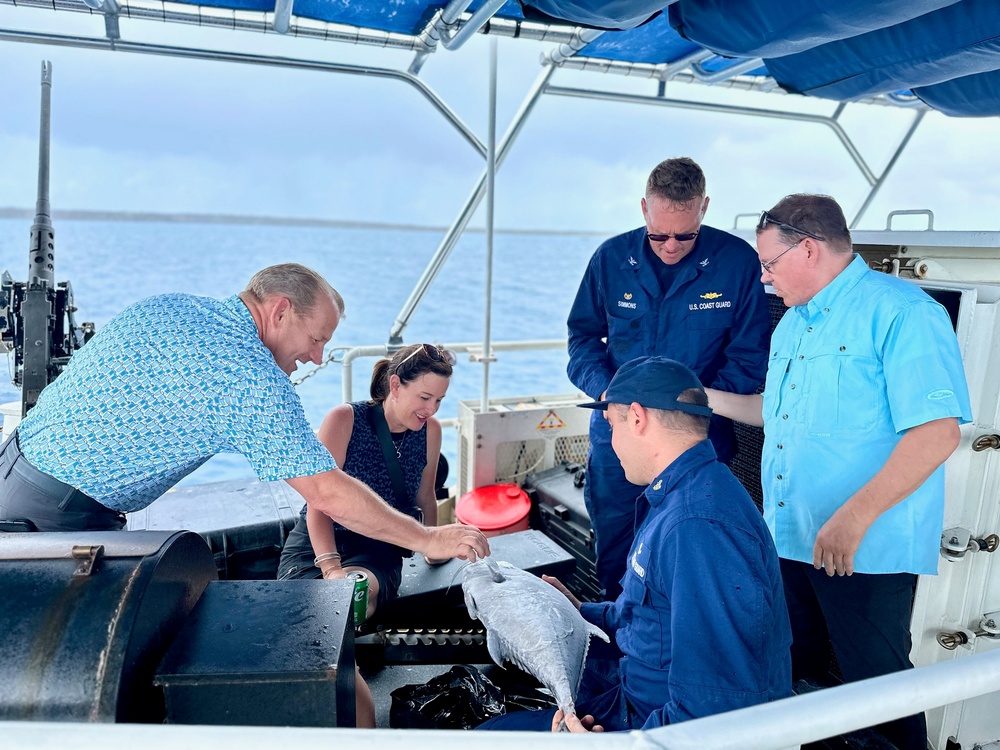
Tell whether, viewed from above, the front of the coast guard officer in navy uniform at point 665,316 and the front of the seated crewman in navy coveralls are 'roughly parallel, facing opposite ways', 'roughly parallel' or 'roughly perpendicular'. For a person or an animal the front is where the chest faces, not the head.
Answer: roughly perpendicular

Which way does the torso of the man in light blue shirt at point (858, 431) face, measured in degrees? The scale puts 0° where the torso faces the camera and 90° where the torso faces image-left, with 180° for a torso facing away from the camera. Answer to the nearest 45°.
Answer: approximately 45°

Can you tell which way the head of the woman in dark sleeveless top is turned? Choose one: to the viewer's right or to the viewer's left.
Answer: to the viewer's right

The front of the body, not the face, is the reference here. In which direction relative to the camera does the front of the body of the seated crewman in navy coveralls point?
to the viewer's left

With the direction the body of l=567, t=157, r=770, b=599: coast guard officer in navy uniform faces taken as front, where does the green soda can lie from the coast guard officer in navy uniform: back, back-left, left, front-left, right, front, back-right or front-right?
front-right

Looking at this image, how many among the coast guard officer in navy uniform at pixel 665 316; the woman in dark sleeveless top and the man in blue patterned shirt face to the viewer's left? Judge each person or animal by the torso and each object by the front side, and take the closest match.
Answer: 0

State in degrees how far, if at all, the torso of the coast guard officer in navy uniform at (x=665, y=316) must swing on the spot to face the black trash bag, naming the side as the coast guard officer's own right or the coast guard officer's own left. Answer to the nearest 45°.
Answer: approximately 45° to the coast guard officer's own right

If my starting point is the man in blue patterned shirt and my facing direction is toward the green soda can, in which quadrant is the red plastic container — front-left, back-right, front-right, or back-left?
front-left

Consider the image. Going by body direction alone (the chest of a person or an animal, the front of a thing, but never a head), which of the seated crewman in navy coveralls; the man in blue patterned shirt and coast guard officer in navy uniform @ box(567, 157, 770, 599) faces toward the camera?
the coast guard officer in navy uniform

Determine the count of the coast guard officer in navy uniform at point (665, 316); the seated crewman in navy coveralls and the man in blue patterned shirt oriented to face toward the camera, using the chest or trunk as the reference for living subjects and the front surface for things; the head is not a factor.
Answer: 1

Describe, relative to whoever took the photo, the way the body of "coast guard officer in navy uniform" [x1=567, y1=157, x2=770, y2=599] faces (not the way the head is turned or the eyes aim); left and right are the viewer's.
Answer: facing the viewer

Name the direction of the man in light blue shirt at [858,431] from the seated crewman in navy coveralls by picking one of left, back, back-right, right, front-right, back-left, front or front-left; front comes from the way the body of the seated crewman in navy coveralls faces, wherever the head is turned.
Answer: back-right

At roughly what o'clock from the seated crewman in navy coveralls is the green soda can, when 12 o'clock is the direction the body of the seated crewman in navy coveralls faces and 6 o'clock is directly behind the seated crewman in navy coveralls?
The green soda can is roughly at 1 o'clock from the seated crewman in navy coveralls.

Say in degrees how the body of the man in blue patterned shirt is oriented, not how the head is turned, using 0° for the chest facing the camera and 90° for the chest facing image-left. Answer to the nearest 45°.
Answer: approximately 270°
